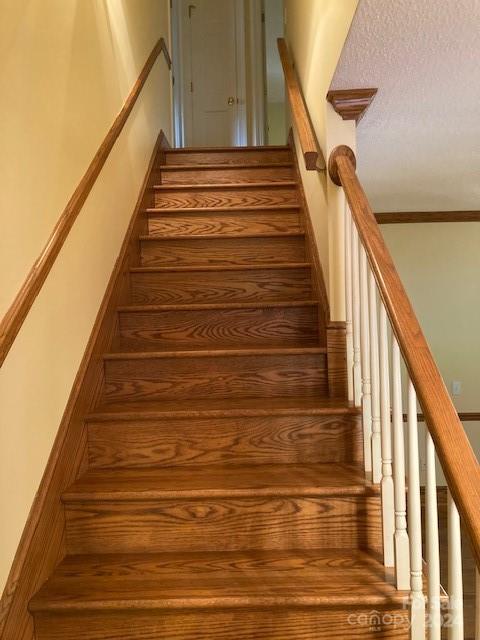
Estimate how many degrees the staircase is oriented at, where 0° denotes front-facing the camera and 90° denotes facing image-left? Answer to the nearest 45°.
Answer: approximately 0°

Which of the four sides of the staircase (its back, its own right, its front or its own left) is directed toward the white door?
back
